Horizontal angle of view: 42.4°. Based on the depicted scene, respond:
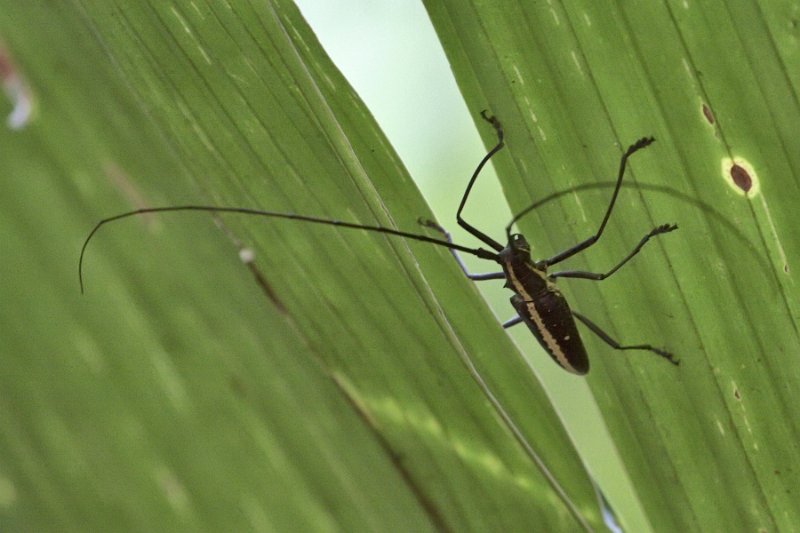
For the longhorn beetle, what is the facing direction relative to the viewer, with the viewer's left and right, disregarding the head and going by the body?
facing away from the viewer and to the left of the viewer
